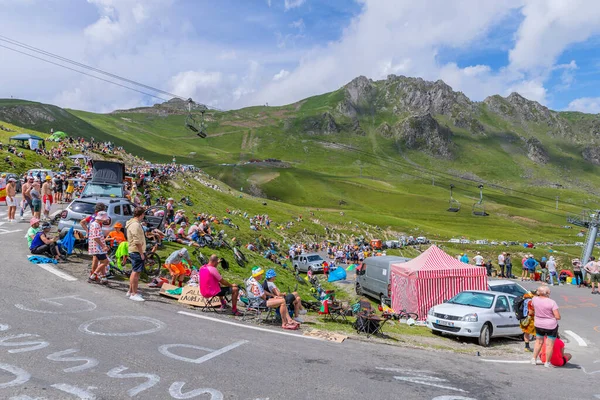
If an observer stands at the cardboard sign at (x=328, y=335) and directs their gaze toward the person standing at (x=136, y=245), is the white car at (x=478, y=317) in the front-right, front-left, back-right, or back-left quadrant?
back-right

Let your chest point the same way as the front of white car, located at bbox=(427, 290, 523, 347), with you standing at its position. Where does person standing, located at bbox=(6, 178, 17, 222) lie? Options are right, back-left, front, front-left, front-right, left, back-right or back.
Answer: front-right

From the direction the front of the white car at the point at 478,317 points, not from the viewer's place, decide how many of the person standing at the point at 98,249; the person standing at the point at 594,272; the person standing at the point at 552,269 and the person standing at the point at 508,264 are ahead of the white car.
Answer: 1

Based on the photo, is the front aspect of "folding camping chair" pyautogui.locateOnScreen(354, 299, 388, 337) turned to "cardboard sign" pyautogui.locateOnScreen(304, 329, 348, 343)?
no

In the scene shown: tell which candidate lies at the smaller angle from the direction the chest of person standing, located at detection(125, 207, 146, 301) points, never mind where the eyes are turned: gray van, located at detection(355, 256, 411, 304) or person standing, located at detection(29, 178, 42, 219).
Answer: the gray van

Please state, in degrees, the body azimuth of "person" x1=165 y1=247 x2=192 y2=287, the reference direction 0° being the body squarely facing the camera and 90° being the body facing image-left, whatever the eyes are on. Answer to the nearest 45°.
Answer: approximately 315°

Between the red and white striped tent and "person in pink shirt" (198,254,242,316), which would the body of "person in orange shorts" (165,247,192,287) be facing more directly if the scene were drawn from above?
the person in pink shirt

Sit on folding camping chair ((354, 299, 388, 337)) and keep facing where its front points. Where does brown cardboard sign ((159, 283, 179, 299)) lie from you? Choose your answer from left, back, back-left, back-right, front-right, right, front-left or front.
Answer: back-right

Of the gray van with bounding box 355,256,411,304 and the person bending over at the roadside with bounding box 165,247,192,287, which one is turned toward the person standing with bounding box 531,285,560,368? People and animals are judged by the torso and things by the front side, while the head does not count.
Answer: the person bending over at the roadside

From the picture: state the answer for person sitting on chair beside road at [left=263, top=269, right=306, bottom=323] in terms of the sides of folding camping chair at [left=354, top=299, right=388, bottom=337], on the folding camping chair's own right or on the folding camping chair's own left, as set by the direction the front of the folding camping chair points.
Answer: on the folding camping chair's own right

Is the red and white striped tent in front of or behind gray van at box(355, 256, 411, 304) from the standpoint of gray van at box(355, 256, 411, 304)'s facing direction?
behind

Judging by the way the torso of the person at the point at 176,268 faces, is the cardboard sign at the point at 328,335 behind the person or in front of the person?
in front
